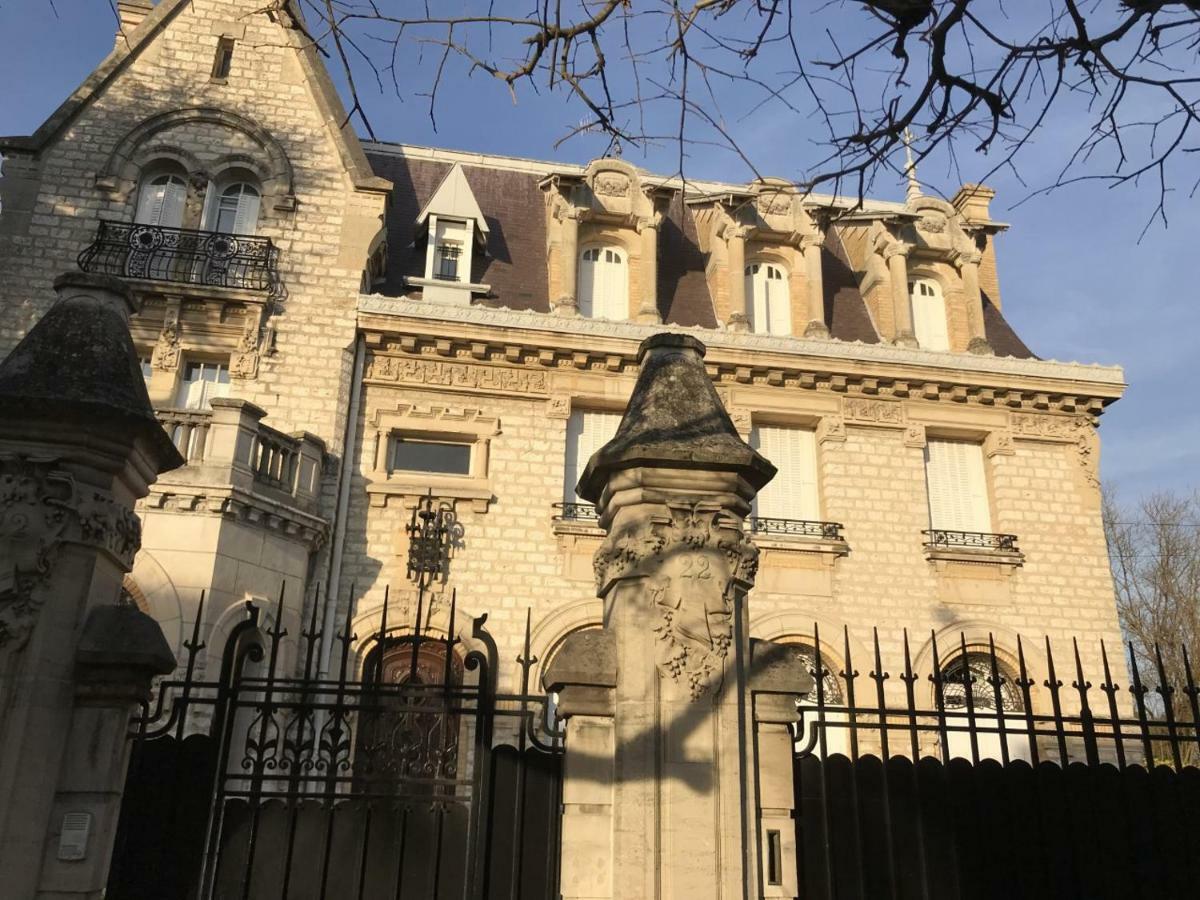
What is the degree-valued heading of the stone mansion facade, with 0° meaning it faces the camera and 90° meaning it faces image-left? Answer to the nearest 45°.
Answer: approximately 0°

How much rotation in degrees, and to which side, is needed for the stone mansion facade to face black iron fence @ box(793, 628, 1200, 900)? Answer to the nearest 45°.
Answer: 0° — it already faces it

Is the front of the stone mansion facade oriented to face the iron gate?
yes

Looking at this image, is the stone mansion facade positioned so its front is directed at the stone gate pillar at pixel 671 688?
yes

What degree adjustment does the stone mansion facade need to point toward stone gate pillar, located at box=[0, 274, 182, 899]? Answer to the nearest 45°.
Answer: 0° — it already faces it
